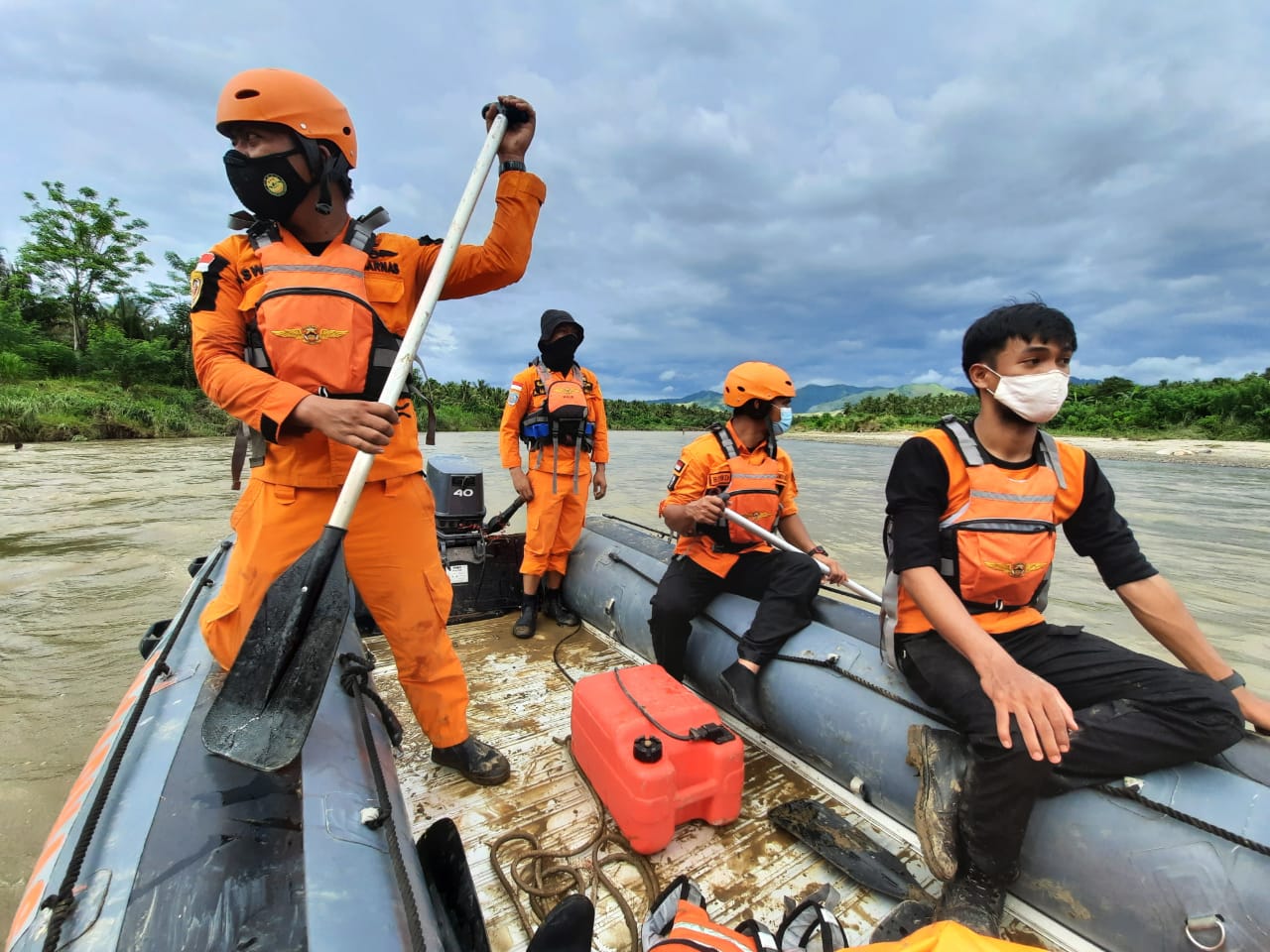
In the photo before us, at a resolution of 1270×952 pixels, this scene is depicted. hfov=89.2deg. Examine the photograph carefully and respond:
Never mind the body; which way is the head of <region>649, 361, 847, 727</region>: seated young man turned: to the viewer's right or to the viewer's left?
to the viewer's right

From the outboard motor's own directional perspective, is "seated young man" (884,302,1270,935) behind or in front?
in front

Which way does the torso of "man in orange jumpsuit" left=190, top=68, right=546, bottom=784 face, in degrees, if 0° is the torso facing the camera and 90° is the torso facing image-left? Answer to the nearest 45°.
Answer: approximately 0°

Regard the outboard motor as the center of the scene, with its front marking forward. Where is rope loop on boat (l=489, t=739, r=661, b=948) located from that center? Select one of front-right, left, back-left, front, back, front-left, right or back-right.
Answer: front-right

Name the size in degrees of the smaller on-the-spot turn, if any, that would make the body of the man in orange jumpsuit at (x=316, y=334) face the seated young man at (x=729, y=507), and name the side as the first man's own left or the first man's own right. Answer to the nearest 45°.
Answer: approximately 90° to the first man's own left

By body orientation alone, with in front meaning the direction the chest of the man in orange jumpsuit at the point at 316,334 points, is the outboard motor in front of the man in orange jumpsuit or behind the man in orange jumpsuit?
behind

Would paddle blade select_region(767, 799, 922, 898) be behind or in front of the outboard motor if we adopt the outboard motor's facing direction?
in front

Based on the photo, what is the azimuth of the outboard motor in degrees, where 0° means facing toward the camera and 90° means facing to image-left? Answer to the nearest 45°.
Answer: approximately 315°

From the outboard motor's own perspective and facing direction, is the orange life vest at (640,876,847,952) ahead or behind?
ahead
